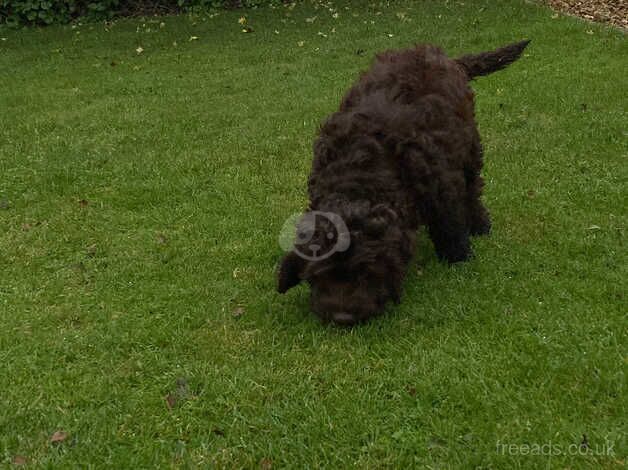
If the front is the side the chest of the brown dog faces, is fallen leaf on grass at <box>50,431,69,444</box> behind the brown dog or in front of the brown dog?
in front

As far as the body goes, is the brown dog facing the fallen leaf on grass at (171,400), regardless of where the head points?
yes

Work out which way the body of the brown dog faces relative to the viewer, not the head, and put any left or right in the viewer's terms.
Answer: facing the viewer and to the left of the viewer
